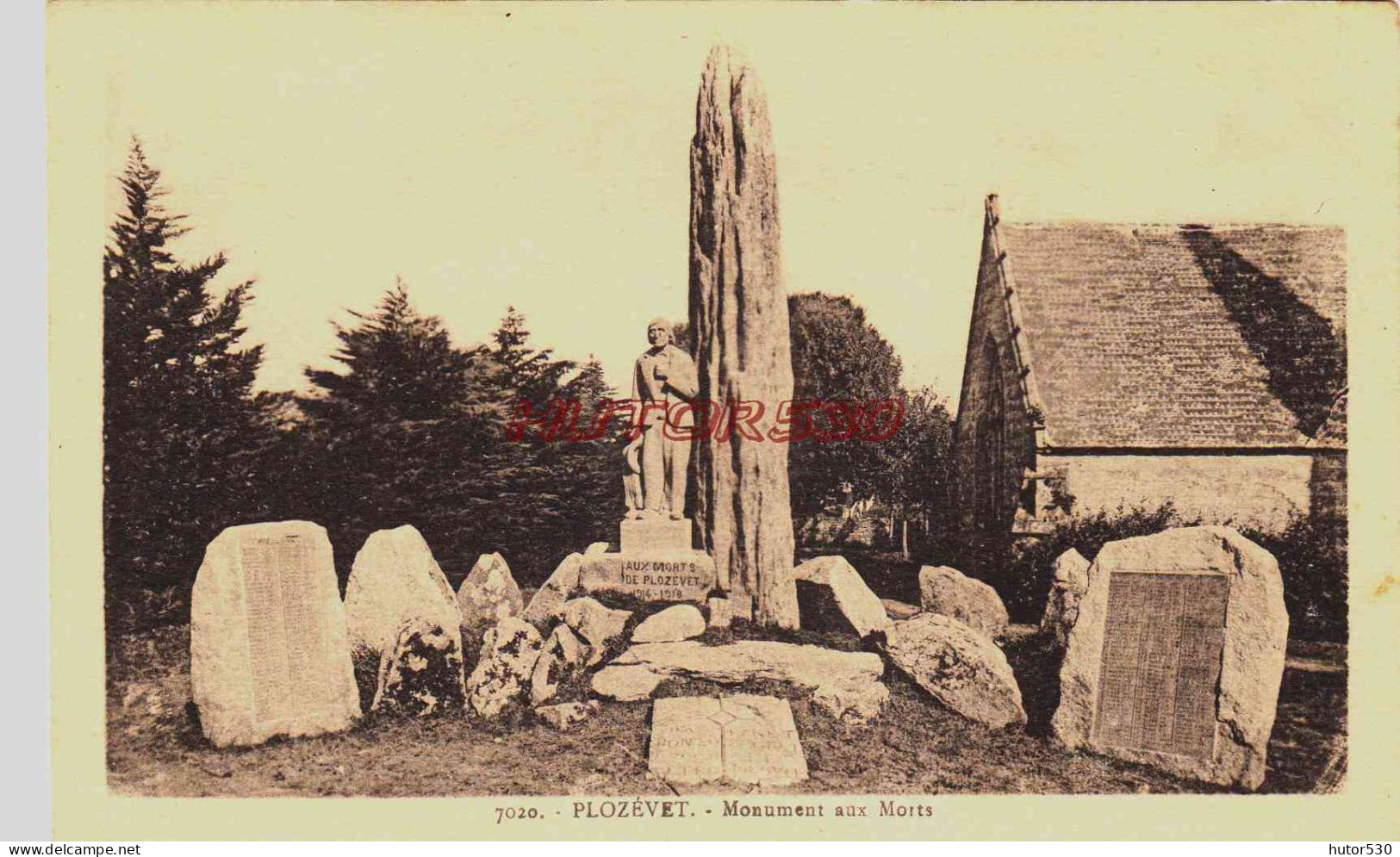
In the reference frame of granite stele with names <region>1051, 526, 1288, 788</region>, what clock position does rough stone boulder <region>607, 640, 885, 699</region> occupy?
The rough stone boulder is roughly at 3 o'clock from the granite stele with names.

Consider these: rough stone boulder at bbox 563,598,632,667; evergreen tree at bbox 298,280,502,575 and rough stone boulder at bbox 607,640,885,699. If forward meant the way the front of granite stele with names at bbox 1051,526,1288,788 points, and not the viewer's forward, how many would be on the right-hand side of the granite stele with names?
3

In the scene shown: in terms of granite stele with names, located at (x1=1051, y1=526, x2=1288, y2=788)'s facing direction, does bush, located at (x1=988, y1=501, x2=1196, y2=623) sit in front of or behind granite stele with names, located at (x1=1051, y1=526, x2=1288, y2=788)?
behind

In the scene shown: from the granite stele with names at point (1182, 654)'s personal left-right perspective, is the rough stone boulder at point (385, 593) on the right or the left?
on its right

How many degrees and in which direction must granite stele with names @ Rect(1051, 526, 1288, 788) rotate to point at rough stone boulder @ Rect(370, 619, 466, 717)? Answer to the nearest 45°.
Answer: approximately 90° to its right

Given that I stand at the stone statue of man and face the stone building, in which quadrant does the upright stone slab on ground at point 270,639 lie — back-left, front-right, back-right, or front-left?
back-right

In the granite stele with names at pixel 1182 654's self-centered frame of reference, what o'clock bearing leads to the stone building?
The stone building is roughly at 6 o'clock from the granite stele with names.

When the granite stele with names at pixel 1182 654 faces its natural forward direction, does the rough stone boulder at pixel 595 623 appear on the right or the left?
on its right

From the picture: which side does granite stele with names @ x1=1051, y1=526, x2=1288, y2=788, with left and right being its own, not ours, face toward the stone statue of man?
right

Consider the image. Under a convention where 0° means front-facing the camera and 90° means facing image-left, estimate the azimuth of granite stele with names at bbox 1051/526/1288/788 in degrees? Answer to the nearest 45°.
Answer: approximately 0°

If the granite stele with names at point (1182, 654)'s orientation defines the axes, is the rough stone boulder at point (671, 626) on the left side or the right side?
on its right

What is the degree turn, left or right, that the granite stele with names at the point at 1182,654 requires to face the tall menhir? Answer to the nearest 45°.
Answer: approximately 90° to its right

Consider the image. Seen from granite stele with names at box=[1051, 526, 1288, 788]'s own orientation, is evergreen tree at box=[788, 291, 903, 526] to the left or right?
on its right
